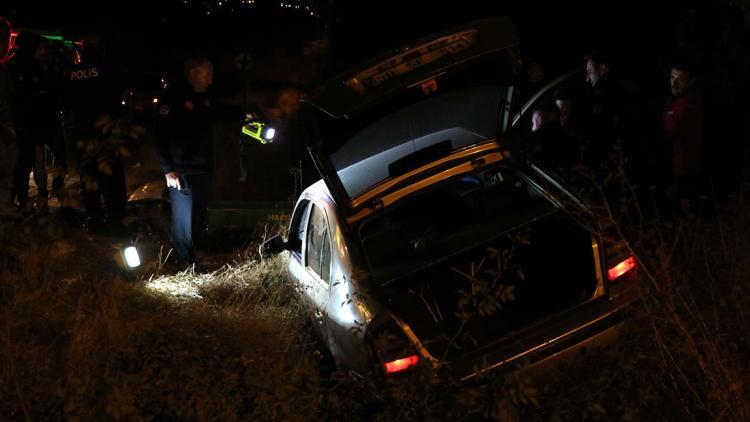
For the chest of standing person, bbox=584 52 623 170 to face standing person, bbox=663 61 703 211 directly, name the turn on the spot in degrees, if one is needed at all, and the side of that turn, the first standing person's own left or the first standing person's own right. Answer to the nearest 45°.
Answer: approximately 180°

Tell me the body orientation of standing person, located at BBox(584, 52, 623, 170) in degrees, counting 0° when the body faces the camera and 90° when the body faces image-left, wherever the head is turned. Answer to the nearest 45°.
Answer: approximately 90°

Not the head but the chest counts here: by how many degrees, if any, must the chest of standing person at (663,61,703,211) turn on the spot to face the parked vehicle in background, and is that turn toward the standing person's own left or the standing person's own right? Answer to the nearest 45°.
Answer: approximately 45° to the standing person's own right
